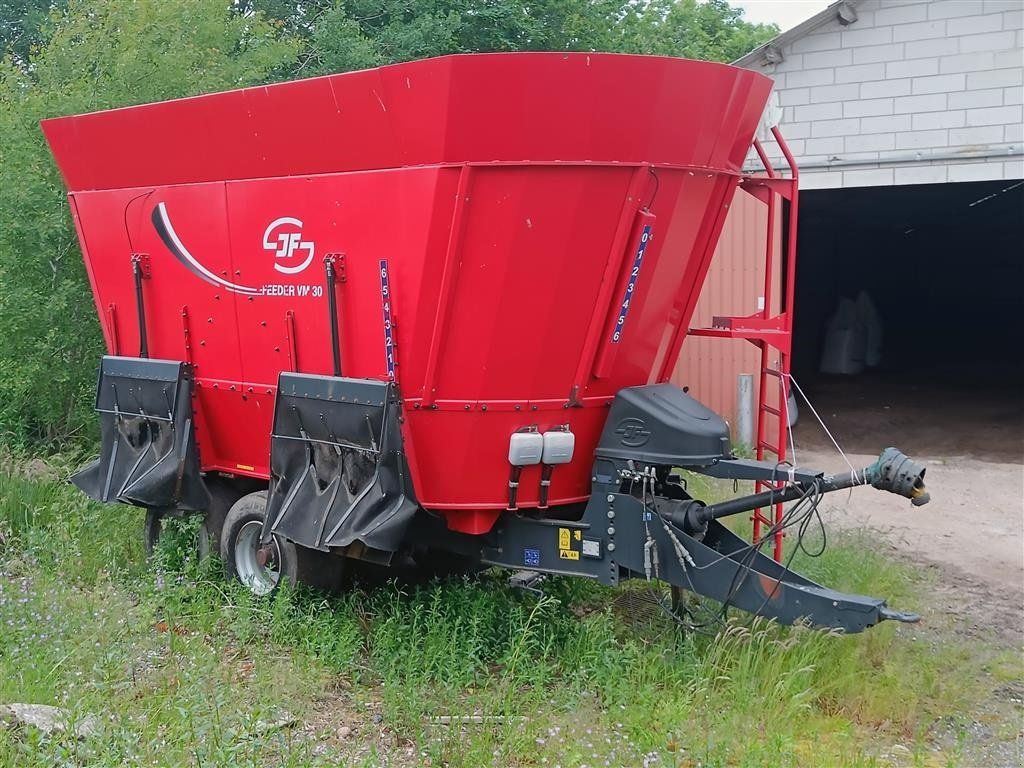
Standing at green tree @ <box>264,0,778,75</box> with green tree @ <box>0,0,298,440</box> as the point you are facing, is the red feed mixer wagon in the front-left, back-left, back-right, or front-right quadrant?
front-left

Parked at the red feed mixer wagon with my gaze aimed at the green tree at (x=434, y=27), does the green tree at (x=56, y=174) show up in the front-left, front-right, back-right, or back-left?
front-left

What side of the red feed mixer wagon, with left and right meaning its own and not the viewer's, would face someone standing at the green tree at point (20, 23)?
back

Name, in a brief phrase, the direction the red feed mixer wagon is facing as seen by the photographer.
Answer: facing the viewer and to the right of the viewer

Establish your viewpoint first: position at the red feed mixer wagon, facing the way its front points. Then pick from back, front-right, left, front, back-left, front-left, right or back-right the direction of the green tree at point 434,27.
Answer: back-left

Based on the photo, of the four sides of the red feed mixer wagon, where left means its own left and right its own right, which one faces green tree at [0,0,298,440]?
back
